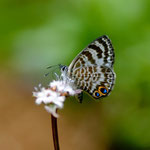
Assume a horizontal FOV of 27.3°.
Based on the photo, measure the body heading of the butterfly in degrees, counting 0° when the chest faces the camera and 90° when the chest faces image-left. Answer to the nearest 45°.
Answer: approximately 90°
